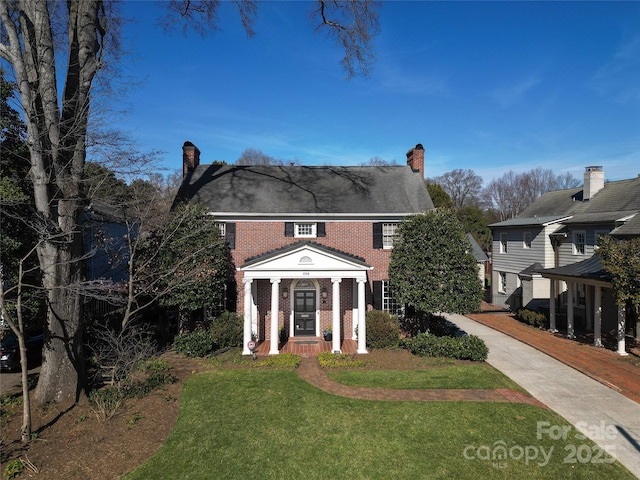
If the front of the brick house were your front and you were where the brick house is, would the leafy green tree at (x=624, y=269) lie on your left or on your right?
on your left

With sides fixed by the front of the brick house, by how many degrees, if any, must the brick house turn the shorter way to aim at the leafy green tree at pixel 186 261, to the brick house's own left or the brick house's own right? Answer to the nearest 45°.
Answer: approximately 45° to the brick house's own right

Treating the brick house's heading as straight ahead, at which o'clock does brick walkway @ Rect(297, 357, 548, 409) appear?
The brick walkway is roughly at 11 o'clock from the brick house.

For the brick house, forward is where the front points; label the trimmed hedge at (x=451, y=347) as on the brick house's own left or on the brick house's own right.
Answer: on the brick house's own left

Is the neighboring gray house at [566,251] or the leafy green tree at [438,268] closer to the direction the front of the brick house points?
the leafy green tree

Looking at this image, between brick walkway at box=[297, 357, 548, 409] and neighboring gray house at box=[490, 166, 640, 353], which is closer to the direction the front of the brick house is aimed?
the brick walkway

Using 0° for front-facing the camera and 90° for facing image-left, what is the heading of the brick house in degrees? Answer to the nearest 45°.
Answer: approximately 0°

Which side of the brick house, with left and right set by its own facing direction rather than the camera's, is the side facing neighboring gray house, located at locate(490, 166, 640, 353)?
left

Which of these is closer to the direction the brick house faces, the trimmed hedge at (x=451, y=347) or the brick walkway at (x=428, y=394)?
the brick walkway

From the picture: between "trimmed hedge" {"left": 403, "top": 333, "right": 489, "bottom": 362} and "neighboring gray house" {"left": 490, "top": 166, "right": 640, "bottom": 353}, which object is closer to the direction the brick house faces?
the trimmed hedge

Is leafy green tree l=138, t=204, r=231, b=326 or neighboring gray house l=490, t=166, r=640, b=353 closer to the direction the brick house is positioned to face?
the leafy green tree
